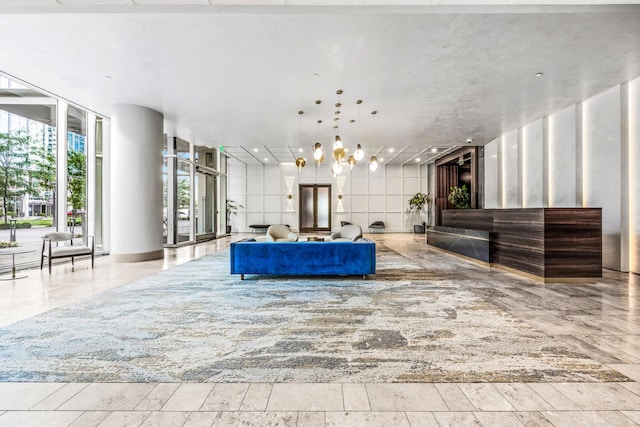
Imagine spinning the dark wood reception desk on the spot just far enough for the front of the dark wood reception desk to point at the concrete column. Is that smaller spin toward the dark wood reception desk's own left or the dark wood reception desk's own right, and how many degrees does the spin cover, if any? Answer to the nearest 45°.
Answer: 0° — it already faces it

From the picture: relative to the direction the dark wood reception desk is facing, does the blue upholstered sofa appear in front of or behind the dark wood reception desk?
in front

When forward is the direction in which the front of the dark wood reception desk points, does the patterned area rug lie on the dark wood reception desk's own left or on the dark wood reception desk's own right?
on the dark wood reception desk's own left

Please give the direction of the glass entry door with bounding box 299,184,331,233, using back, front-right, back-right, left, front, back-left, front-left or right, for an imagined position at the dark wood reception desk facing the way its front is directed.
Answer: front-right

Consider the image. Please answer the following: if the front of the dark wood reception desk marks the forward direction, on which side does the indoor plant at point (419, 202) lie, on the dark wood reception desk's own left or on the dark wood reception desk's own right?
on the dark wood reception desk's own right

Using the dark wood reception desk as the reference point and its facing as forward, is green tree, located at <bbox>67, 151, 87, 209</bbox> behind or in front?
in front

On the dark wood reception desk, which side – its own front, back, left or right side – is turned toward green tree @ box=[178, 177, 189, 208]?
front

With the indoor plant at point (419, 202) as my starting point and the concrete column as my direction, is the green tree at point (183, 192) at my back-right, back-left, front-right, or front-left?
front-right

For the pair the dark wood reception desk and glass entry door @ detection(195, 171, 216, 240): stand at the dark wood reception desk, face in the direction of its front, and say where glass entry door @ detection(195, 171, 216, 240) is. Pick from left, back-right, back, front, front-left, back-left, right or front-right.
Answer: front

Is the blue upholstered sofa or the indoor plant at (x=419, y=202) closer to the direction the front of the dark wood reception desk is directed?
the blue upholstered sofa

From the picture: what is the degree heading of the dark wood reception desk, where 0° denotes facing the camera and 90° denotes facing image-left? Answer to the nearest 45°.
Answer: approximately 90°

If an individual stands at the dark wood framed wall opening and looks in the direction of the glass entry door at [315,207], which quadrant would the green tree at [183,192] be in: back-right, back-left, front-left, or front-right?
front-left
